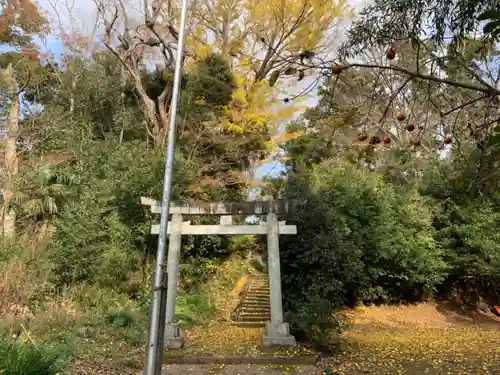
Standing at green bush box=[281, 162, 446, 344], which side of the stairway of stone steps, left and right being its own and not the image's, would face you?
left

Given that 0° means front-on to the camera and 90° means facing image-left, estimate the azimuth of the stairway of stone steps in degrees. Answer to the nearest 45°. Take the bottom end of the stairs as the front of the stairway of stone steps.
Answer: approximately 0°

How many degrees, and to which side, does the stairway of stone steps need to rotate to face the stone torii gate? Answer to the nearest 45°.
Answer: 0° — it already faces it
